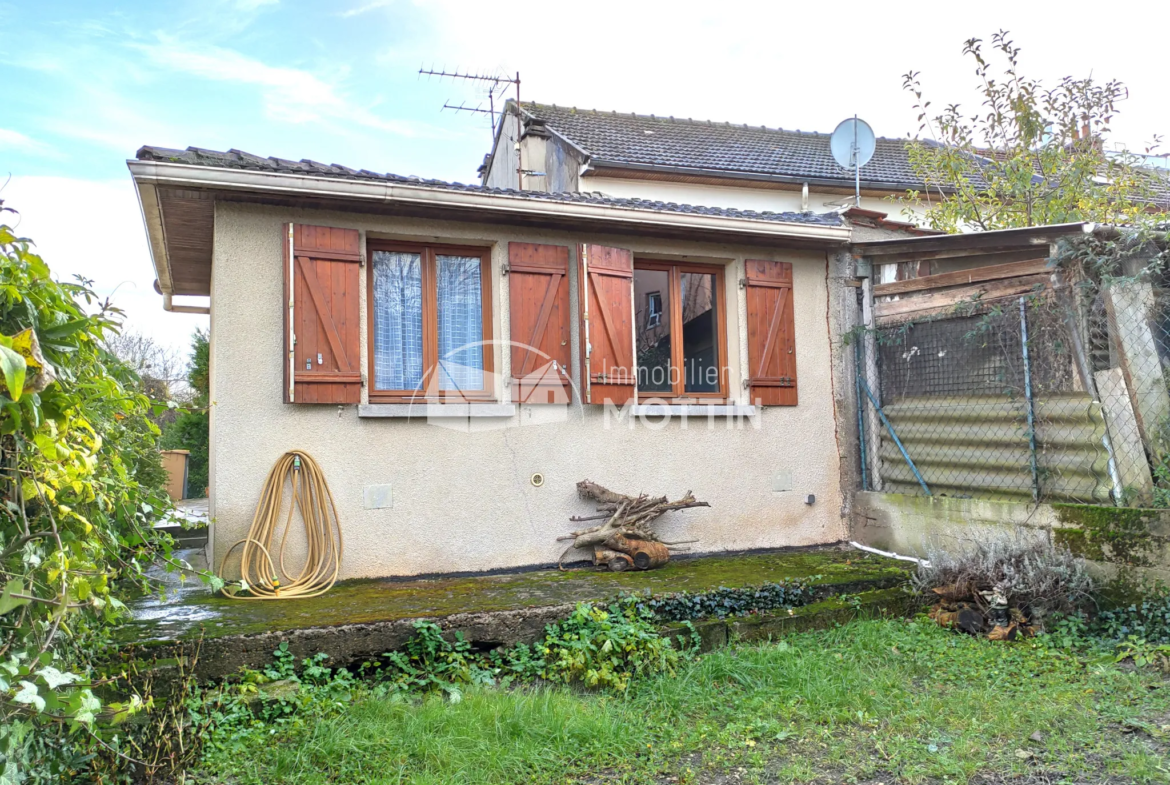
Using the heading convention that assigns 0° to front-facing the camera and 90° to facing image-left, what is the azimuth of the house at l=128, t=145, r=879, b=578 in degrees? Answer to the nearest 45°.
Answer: approximately 0°

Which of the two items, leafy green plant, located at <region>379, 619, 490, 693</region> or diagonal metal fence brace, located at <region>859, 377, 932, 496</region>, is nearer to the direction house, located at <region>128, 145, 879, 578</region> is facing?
the leafy green plant

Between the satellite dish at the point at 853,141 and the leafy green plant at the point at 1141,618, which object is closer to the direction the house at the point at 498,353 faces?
the leafy green plant

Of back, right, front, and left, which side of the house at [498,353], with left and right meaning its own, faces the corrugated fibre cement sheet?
left

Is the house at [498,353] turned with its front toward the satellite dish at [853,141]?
no

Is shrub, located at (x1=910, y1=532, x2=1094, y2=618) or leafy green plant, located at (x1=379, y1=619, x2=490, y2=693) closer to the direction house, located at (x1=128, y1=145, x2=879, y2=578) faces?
the leafy green plant

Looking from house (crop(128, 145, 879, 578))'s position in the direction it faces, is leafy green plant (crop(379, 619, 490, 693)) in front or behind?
in front

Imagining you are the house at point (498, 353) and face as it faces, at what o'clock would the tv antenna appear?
The tv antenna is roughly at 6 o'clock from the house.

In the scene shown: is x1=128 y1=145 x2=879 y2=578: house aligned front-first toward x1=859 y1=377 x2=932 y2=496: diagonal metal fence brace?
no

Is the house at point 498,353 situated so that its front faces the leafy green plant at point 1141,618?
no

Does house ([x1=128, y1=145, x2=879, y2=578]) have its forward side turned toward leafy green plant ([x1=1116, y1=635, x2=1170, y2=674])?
no

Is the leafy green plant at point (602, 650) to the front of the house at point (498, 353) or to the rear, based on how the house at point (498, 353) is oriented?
to the front

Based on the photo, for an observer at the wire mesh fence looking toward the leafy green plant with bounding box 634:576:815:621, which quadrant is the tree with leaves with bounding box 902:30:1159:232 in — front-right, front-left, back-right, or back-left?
back-right

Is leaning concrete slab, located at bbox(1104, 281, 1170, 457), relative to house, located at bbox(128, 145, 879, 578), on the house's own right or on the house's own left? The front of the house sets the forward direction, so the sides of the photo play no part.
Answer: on the house's own left
